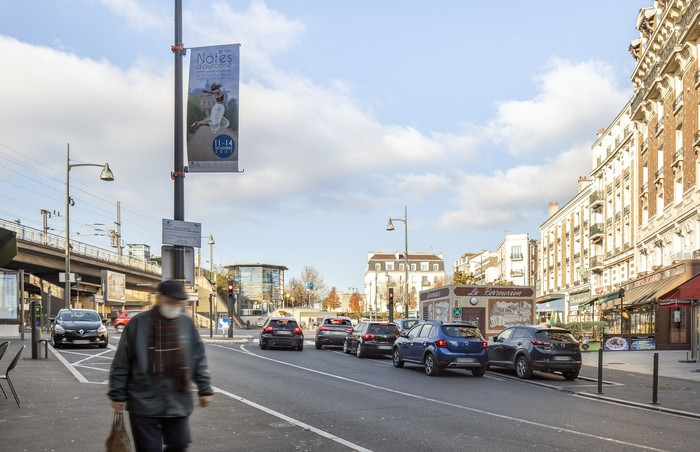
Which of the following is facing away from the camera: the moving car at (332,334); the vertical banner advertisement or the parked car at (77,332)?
the moving car at (332,334)

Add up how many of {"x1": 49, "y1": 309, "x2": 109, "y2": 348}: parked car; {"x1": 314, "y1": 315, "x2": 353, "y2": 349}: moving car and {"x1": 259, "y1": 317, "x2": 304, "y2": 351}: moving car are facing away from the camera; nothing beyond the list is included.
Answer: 2

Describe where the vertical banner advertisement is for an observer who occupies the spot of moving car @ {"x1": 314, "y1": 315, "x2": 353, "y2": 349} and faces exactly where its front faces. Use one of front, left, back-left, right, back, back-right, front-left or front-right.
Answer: back

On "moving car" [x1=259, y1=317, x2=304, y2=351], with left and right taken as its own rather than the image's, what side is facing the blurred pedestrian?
back

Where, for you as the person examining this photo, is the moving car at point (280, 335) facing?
facing away from the viewer

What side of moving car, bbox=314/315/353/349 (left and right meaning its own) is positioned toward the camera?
back

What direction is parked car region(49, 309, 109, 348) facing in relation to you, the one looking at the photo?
facing the viewer

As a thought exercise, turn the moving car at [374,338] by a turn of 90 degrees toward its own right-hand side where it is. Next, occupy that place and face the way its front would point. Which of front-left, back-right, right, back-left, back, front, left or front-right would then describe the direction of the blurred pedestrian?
back-right

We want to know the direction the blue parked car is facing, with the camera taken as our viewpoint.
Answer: facing away from the viewer and to the left of the viewer

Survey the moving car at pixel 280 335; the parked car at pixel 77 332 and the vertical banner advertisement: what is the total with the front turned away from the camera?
1

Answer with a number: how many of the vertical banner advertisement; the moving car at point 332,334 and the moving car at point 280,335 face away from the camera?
2

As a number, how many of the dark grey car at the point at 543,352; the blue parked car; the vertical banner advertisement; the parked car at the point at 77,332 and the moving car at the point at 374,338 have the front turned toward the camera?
2

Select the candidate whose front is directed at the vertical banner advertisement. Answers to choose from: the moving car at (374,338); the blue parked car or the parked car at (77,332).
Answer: the parked car at (77,332)

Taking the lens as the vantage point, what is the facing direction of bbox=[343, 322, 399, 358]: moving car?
facing away from the viewer and to the left of the viewer
